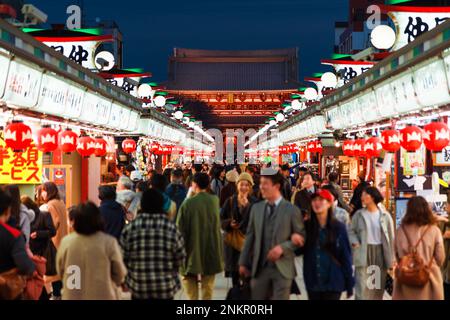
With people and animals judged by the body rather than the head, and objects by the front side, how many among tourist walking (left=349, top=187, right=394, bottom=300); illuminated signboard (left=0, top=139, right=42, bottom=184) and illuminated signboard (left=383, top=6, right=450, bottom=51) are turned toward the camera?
3

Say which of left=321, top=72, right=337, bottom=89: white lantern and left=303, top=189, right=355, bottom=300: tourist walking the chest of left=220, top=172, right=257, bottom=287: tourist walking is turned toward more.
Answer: the tourist walking

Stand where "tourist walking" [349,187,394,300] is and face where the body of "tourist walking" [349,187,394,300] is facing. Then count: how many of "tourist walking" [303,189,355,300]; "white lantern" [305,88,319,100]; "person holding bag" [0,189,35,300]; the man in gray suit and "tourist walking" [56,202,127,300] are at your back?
1

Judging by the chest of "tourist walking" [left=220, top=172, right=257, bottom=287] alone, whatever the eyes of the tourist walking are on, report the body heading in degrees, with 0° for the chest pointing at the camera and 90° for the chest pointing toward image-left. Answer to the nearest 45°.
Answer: approximately 0°

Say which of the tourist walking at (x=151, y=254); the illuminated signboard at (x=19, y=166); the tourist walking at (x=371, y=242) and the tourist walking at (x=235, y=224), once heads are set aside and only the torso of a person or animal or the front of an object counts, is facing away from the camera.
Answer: the tourist walking at (x=151, y=254)

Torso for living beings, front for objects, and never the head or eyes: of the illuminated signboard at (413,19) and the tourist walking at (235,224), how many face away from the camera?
0

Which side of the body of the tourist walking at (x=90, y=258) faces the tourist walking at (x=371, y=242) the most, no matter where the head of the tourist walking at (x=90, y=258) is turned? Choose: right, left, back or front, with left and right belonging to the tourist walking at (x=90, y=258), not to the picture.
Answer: right

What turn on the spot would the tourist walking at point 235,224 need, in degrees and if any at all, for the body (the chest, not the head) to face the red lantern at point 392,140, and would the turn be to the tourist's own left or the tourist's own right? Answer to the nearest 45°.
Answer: approximately 135° to the tourist's own left

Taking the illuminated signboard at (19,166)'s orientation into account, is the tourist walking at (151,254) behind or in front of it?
in front

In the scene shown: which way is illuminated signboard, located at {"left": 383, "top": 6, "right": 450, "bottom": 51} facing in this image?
toward the camera

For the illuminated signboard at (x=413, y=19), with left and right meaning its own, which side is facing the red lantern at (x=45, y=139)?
right

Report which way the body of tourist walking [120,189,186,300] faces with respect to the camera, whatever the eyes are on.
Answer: away from the camera

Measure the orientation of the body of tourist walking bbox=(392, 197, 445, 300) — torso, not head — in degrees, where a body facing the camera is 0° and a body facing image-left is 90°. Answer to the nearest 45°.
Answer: approximately 180°

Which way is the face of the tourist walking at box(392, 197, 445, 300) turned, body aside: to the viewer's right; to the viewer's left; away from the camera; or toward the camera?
away from the camera

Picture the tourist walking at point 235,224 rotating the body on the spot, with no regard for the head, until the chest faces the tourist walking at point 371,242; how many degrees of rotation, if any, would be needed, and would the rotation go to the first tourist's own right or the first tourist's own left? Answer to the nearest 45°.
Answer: approximately 45° to the first tourist's own left
